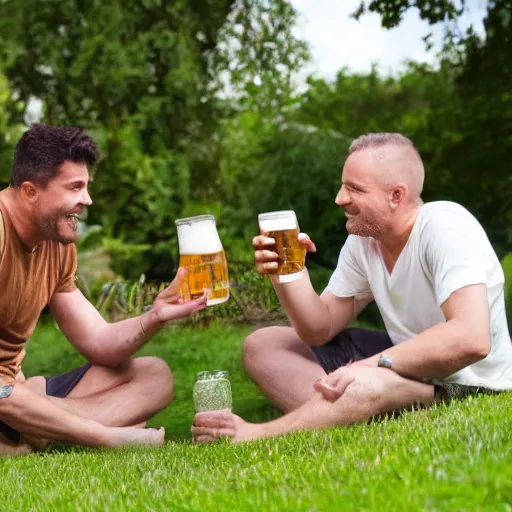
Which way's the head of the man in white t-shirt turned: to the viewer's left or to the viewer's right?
to the viewer's left

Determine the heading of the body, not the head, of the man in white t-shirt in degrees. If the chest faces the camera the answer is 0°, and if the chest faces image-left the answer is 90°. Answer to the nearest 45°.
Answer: approximately 45°

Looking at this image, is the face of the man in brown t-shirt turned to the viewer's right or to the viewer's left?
to the viewer's right
